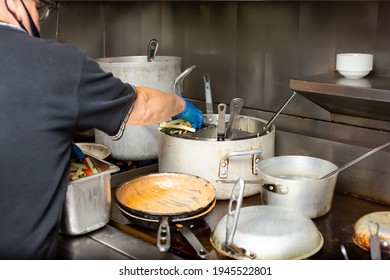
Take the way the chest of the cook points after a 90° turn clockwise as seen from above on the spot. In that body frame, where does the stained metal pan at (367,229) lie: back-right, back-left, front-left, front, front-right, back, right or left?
front-left

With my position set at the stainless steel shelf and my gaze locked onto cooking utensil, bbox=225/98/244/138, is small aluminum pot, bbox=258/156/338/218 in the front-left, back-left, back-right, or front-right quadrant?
front-left

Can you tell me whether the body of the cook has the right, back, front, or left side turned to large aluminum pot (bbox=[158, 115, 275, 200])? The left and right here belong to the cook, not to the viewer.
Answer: front

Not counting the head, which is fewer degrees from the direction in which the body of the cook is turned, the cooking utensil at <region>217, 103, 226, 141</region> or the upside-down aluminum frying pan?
the cooking utensil

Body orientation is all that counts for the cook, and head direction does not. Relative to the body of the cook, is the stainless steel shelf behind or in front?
in front

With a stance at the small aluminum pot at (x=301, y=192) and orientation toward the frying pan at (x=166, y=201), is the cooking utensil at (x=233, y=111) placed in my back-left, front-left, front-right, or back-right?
front-right

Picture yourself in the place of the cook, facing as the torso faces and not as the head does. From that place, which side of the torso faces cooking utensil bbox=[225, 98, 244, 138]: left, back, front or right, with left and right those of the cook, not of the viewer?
front

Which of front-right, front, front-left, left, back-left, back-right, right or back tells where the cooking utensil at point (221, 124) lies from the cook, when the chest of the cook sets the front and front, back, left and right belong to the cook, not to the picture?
front

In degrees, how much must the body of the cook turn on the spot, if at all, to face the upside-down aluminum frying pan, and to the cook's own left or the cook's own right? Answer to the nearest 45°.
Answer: approximately 45° to the cook's own right

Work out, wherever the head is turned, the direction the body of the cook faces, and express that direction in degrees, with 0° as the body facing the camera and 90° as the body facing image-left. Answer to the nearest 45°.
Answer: approximately 225°

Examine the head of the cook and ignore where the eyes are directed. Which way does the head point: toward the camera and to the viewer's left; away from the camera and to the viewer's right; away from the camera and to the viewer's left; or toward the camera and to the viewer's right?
away from the camera and to the viewer's right
